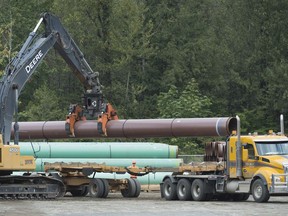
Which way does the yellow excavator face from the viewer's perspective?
to the viewer's right

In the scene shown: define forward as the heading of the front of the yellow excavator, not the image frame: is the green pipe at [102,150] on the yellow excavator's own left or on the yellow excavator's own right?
on the yellow excavator's own left
